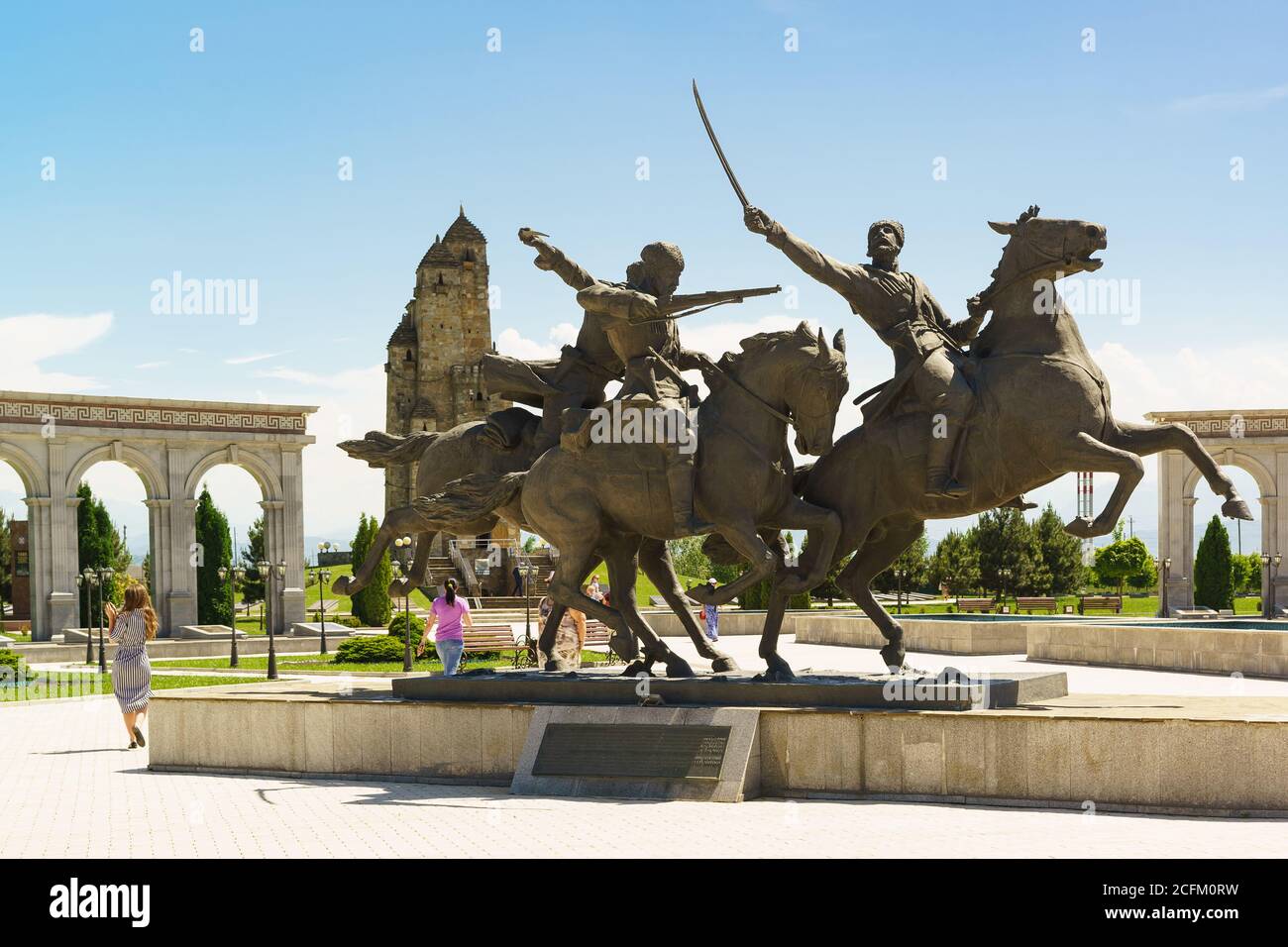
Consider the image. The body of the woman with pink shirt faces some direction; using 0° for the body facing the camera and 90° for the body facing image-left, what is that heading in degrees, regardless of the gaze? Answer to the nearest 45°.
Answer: approximately 180°

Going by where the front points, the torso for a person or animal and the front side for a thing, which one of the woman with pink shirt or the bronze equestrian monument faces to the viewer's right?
the bronze equestrian monument

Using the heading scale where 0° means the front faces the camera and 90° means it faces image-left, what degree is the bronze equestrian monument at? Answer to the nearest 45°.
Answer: approximately 270°

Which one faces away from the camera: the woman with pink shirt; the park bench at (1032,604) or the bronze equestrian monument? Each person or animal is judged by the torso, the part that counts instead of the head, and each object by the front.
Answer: the woman with pink shirt

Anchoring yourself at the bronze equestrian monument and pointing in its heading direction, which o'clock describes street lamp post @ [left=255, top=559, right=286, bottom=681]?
The street lamp post is roughly at 8 o'clock from the bronze equestrian monument.

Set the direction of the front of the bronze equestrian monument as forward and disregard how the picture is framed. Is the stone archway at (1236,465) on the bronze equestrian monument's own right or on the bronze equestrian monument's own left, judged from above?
on the bronze equestrian monument's own left

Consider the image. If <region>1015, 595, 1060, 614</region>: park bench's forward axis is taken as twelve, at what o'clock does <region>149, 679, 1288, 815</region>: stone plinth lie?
The stone plinth is roughly at 12 o'clock from the park bench.

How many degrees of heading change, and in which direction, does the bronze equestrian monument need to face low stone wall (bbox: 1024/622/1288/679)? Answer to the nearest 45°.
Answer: approximately 45° to its left

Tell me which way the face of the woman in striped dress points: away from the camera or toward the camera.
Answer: away from the camera

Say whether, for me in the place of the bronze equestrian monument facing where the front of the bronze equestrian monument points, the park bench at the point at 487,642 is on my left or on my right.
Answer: on my left
